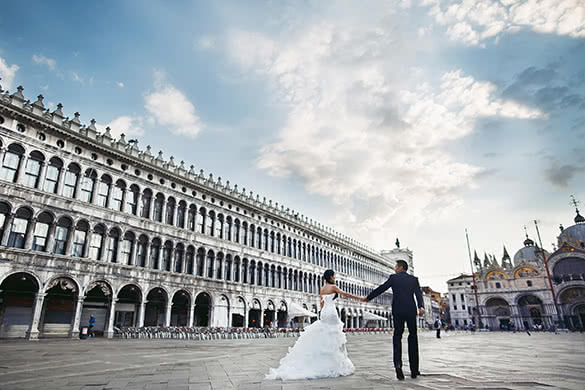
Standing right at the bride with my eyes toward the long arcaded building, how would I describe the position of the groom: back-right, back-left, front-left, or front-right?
back-right

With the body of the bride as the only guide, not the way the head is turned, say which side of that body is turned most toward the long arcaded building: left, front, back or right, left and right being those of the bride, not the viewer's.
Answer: left

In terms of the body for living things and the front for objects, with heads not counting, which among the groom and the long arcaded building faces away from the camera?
the groom

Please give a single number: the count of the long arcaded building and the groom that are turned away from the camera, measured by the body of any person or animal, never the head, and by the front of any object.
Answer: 1

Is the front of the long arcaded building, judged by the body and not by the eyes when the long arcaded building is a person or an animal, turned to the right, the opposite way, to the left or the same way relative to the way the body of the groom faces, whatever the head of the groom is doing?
to the right

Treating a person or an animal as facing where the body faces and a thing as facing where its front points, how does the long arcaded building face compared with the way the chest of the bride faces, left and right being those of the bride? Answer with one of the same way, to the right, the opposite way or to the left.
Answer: to the right

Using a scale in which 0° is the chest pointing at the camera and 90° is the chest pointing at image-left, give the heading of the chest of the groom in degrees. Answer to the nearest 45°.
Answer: approximately 180°

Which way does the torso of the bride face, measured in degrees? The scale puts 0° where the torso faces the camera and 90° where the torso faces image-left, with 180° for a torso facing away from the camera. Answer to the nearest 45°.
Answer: approximately 225°

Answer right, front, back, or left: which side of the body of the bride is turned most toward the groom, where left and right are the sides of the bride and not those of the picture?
right
